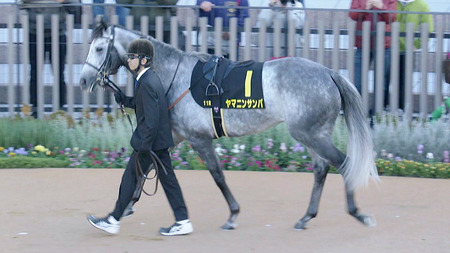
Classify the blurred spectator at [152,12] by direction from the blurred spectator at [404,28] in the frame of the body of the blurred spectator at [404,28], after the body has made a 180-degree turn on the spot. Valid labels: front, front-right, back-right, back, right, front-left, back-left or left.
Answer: left

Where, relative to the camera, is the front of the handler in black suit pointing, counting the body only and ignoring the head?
to the viewer's left

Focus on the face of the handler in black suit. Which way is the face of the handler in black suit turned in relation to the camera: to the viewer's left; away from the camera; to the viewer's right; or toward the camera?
to the viewer's left

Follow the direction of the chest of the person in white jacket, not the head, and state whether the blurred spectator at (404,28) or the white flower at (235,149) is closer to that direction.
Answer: the white flower

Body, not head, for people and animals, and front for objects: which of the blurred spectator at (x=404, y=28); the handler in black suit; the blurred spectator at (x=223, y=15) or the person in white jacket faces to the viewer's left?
the handler in black suit

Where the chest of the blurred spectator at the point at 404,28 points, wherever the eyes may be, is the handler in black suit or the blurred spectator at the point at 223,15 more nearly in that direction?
the handler in black suit

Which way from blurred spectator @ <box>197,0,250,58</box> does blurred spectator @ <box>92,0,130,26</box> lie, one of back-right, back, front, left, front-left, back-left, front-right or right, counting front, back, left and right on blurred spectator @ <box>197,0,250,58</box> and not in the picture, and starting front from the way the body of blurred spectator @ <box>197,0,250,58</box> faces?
right

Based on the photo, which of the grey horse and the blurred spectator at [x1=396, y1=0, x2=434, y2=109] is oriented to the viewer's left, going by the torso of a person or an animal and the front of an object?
the grey horse

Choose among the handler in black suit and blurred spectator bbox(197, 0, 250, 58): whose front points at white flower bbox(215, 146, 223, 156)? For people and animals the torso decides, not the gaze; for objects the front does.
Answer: the blurred spectator

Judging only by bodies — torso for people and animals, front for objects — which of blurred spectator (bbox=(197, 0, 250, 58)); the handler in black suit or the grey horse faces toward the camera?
the blurred spectator

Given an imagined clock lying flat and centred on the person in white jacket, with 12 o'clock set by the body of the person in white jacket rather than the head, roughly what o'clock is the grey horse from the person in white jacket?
The grey horse is roughly at 12 o'clock from the person in white jacket.

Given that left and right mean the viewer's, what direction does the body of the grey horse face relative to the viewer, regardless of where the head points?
facing to the left of the viewer

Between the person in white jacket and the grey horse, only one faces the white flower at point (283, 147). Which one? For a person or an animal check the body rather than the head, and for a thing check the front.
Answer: the person in white jacket

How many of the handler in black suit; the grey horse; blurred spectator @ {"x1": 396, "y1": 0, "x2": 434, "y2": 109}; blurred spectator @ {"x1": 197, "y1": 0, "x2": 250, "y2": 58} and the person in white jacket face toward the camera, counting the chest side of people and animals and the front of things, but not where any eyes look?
3

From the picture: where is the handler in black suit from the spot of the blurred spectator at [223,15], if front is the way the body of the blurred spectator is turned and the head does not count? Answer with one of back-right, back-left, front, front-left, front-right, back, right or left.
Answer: front

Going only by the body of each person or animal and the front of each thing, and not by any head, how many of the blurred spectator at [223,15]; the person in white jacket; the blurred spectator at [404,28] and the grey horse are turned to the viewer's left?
1

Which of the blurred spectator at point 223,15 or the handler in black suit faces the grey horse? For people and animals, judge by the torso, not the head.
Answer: the blurred spectator

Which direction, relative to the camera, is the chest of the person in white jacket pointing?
toward the camera
